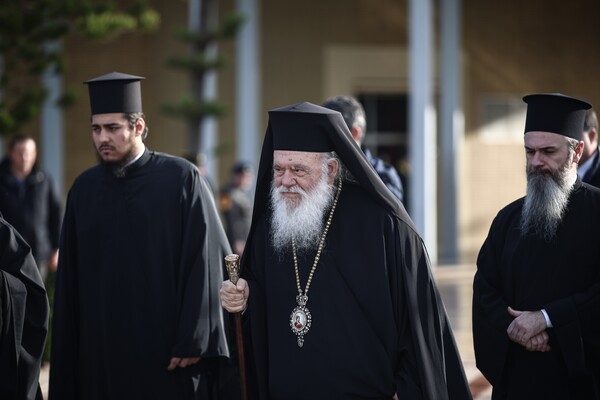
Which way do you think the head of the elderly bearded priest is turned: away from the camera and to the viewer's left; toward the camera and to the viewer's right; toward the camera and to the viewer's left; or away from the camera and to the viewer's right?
toward the camera and to the viewer's left

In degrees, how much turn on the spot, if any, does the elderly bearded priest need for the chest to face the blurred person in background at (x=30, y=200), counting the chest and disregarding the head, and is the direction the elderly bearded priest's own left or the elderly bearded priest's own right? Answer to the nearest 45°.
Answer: approximately 90° to the elderly bearded priest's own right

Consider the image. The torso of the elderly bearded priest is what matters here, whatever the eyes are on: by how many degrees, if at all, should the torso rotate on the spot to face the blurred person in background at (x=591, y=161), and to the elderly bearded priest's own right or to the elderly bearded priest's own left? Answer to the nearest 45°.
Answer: approximately 180°

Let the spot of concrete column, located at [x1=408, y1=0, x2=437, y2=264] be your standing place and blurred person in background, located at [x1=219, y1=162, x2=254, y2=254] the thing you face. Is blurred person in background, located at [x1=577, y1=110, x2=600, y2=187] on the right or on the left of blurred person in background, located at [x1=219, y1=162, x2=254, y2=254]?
left

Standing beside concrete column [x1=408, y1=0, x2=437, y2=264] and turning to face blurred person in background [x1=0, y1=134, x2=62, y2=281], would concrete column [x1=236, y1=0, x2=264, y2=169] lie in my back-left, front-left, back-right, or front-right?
front-right

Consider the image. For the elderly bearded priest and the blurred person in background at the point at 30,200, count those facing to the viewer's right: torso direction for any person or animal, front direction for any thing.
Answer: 0

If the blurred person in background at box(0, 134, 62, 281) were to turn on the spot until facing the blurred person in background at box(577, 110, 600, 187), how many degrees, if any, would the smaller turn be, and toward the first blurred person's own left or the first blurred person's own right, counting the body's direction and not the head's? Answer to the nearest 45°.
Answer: approximately 45° to the first blurred person's own left

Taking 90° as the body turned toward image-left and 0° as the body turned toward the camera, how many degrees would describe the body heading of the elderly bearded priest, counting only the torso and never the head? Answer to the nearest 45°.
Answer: approximately 45°

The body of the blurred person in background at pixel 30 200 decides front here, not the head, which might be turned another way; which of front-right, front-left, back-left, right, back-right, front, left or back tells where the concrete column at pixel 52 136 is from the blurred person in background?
back

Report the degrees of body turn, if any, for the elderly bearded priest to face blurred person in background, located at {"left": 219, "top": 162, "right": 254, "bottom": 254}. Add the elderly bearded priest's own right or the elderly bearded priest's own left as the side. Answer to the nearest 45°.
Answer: approximately 135° to the elderly bearded priest's own right

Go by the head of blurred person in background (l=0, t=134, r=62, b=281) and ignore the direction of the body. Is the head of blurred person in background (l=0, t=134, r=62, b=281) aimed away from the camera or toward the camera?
toward the camera

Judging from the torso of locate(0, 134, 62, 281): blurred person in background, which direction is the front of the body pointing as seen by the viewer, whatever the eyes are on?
toward the camera

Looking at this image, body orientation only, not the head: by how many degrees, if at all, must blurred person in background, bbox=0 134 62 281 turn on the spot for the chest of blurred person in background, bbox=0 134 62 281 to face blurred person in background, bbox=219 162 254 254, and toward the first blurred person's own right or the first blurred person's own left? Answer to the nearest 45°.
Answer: approximately 135° to the first blurred person's own left

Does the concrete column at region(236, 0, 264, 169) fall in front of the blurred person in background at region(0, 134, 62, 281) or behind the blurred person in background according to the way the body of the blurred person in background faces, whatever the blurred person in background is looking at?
behind

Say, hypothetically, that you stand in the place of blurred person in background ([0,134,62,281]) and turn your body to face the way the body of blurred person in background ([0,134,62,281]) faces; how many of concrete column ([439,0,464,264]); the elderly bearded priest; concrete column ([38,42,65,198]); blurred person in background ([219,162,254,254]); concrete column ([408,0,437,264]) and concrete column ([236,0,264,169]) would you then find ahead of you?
1

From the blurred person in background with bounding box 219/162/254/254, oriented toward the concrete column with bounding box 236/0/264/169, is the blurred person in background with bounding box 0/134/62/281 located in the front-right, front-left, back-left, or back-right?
back-left
